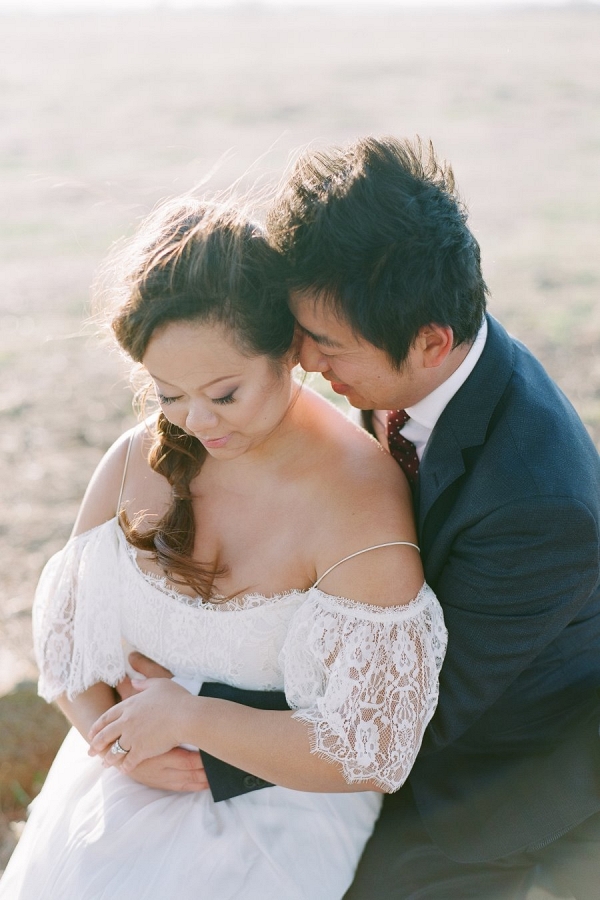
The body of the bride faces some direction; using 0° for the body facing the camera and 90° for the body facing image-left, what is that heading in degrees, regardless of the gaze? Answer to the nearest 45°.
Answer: approximately 45°

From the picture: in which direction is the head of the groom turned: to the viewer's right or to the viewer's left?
to the viewer's left

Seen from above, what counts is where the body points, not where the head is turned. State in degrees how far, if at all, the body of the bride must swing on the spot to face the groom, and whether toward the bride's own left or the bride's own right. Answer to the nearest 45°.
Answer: approximately 135° to the bride's own left
